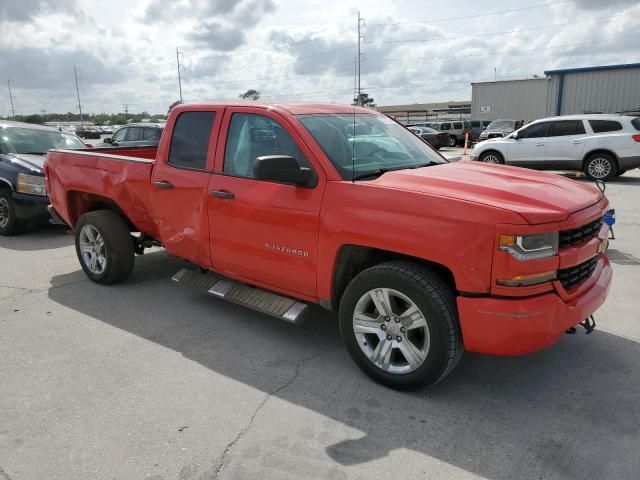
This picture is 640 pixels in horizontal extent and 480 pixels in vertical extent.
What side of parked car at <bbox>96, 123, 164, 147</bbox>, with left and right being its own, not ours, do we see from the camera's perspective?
left

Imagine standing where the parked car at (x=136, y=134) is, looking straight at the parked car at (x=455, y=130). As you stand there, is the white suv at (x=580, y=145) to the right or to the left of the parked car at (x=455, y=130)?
right

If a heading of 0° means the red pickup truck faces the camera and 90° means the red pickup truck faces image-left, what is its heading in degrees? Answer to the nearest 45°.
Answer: approximately 315°

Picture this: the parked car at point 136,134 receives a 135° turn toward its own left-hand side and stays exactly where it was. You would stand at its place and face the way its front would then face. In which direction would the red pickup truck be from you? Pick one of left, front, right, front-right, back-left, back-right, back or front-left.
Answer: front-right

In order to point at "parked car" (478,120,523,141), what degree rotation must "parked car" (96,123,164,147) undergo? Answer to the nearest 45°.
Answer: approximately 180°

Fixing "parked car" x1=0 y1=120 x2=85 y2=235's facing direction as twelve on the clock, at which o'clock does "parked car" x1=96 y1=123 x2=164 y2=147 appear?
"parked car" x1=96 y1=123 x2=164 y2=147 is roughly at 8 o'clock from "parked car" x1=0 y1=120 x2=85 y2=235.

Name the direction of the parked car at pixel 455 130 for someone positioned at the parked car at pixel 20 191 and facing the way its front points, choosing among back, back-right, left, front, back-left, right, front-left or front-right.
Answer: left

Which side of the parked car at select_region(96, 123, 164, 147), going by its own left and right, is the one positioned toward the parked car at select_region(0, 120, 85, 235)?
left

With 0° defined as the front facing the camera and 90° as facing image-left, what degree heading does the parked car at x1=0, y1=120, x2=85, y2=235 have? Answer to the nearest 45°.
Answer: approximately 315°

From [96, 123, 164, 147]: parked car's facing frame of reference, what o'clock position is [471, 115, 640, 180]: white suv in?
The white suv is roughly at 7 o'clock from the parked car.

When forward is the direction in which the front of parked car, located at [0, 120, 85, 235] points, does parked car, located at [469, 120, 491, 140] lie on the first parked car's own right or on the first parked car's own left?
on the first parked car's own left
